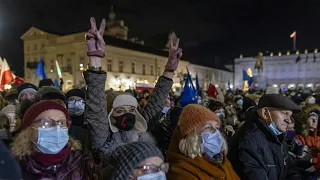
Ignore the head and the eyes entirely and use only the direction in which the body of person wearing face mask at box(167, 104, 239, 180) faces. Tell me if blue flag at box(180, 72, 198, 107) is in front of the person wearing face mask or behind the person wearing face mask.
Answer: behind

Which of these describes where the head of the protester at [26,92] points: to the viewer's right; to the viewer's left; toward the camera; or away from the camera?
toward the camera

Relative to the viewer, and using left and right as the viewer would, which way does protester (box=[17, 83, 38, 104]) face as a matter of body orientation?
facing the viewer and to the right of the viewer

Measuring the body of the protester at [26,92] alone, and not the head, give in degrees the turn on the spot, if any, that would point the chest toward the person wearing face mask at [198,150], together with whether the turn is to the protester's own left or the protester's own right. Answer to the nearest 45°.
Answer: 0° — they already face them

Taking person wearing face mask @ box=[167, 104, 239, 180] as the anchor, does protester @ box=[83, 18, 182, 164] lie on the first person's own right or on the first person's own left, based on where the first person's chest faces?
on the first person's own right

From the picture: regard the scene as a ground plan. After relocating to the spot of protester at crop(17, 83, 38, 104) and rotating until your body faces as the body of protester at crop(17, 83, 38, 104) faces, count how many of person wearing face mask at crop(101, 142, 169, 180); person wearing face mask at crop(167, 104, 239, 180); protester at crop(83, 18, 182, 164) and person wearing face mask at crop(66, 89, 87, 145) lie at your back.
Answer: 0

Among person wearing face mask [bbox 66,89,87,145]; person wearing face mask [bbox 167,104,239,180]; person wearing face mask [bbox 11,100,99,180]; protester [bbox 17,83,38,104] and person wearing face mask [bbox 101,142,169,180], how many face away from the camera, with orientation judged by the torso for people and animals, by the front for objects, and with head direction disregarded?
0

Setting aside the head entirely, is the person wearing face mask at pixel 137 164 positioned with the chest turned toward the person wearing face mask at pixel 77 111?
no

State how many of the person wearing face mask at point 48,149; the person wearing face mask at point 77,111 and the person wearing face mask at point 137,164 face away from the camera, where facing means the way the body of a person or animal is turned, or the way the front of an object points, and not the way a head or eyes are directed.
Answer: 0

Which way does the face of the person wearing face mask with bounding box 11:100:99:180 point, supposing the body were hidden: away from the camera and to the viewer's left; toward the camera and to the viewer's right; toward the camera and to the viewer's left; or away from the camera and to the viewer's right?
toward the camera and to the viewer's right

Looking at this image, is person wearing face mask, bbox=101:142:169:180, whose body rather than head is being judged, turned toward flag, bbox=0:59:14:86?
no

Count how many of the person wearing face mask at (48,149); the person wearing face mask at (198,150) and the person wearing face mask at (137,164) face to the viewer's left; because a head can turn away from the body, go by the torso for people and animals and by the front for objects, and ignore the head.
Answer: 0

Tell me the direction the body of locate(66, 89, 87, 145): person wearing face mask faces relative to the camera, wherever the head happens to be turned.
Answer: toward the camera

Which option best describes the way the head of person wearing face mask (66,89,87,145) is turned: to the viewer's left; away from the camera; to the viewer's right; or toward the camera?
toward the camera
